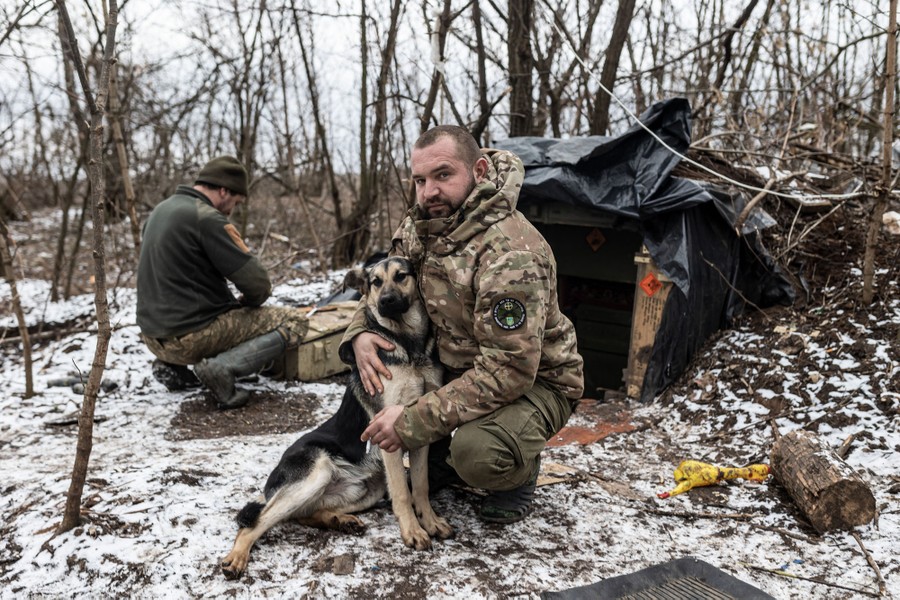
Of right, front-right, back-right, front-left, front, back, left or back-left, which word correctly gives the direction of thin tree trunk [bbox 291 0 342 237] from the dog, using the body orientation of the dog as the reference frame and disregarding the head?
back-left

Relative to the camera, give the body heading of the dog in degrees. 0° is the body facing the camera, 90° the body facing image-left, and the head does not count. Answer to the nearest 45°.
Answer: approximately 315°

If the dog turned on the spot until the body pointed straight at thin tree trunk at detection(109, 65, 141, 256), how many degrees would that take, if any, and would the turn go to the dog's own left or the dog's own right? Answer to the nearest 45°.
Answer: approximately 180°

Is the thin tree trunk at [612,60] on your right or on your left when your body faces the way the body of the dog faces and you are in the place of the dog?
on your left

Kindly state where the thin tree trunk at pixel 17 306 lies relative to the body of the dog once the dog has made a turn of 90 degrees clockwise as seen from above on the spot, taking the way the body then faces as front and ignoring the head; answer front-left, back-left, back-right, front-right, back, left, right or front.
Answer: right

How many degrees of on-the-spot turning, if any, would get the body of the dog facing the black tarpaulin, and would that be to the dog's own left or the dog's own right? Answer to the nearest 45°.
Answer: approximately 90° to the dog's own left

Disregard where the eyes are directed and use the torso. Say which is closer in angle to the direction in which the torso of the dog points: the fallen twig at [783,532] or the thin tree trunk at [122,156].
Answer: the fallen twig

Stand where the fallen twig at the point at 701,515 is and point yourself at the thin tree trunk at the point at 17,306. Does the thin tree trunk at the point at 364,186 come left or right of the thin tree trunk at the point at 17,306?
right
